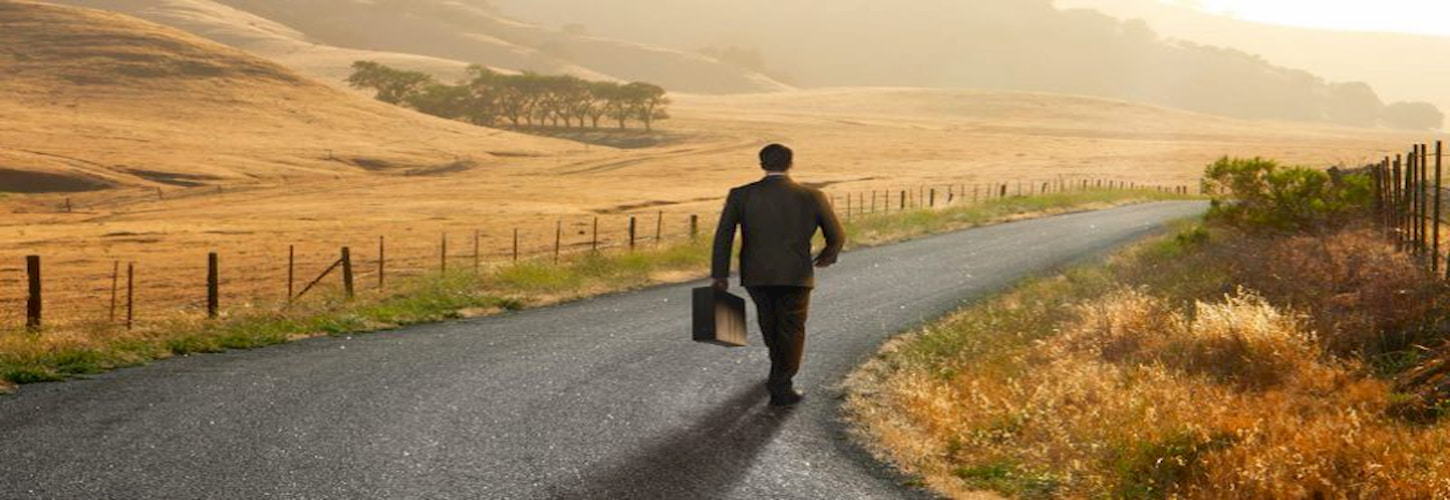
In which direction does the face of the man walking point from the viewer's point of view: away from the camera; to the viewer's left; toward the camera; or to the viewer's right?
away from the camera

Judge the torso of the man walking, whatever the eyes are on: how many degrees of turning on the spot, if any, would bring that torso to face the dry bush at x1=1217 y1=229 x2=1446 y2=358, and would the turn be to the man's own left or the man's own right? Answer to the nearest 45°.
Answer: approximately 45° to the man's own right

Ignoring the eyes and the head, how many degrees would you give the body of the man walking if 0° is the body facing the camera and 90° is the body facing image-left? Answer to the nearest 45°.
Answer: approximately 180°

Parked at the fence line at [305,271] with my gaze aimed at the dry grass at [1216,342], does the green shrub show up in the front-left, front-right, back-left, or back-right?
front-left

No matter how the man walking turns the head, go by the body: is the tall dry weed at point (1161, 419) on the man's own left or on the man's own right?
on the man's own right

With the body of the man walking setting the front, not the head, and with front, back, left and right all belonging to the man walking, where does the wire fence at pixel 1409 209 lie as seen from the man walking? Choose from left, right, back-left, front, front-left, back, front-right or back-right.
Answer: front-right

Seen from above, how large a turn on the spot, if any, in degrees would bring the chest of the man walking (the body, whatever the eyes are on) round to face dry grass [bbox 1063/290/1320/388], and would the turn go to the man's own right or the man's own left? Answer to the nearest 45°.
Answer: approximately 45° to the man's own right

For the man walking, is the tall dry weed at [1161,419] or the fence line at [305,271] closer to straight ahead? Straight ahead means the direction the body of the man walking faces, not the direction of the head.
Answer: the fence line

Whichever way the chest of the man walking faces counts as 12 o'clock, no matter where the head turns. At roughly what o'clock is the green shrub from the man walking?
The green shrub is roughly at 1 o'clock from the man walking.

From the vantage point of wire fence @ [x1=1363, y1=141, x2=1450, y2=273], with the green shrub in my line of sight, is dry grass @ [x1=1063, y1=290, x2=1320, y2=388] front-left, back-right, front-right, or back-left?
back-left
